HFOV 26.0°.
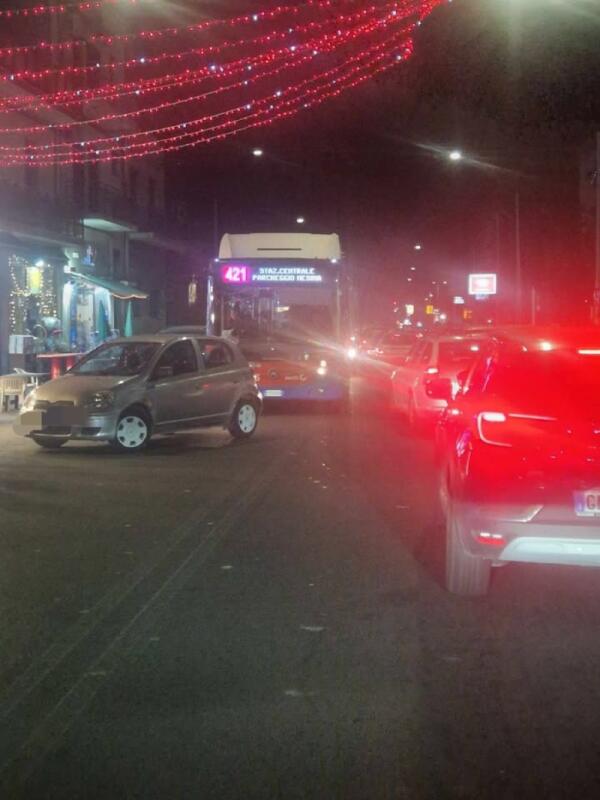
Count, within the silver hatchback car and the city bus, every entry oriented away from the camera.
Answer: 0

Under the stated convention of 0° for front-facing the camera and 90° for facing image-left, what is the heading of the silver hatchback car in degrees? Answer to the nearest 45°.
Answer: approximately 45°

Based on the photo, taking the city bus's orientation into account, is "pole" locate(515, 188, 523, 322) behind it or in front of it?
behind

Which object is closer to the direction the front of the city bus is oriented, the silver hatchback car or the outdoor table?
the silver hatchback car

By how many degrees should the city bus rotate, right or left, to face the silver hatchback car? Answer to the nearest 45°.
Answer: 0° — it already faces it

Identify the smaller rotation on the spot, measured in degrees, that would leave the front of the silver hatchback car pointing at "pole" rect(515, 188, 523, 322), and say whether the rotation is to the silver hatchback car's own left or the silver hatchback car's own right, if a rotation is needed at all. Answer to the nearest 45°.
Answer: approximately 180°

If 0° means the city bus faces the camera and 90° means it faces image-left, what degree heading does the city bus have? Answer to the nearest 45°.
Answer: approximately 0°
